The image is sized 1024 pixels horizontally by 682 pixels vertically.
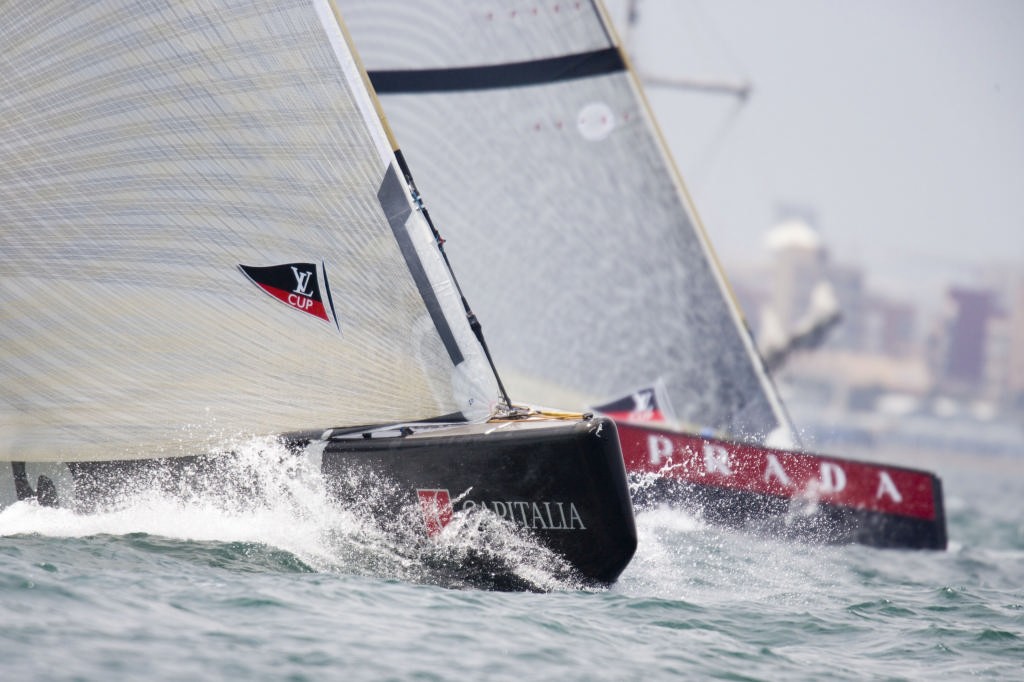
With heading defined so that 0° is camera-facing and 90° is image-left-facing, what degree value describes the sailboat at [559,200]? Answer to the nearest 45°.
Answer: approximately 270°

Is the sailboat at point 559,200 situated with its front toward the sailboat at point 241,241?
no
